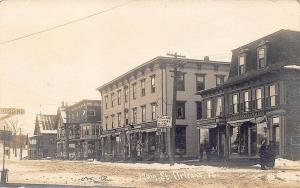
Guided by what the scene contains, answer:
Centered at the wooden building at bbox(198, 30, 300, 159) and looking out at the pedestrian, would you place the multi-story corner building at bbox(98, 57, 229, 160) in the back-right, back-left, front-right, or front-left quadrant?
back-right

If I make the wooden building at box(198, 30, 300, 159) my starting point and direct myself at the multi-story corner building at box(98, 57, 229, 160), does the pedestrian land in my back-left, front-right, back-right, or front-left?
back-left

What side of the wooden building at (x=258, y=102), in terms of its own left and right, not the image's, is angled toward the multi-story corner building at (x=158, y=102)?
right

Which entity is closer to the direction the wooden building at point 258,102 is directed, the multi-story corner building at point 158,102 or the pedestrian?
the pedestrian

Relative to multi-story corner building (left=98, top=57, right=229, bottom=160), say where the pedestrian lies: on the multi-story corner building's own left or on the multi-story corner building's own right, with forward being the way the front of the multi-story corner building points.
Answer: on the multi-story corner building's own left

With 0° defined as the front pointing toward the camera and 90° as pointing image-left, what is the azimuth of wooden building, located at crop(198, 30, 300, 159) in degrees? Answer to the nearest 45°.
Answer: approximately 45°
